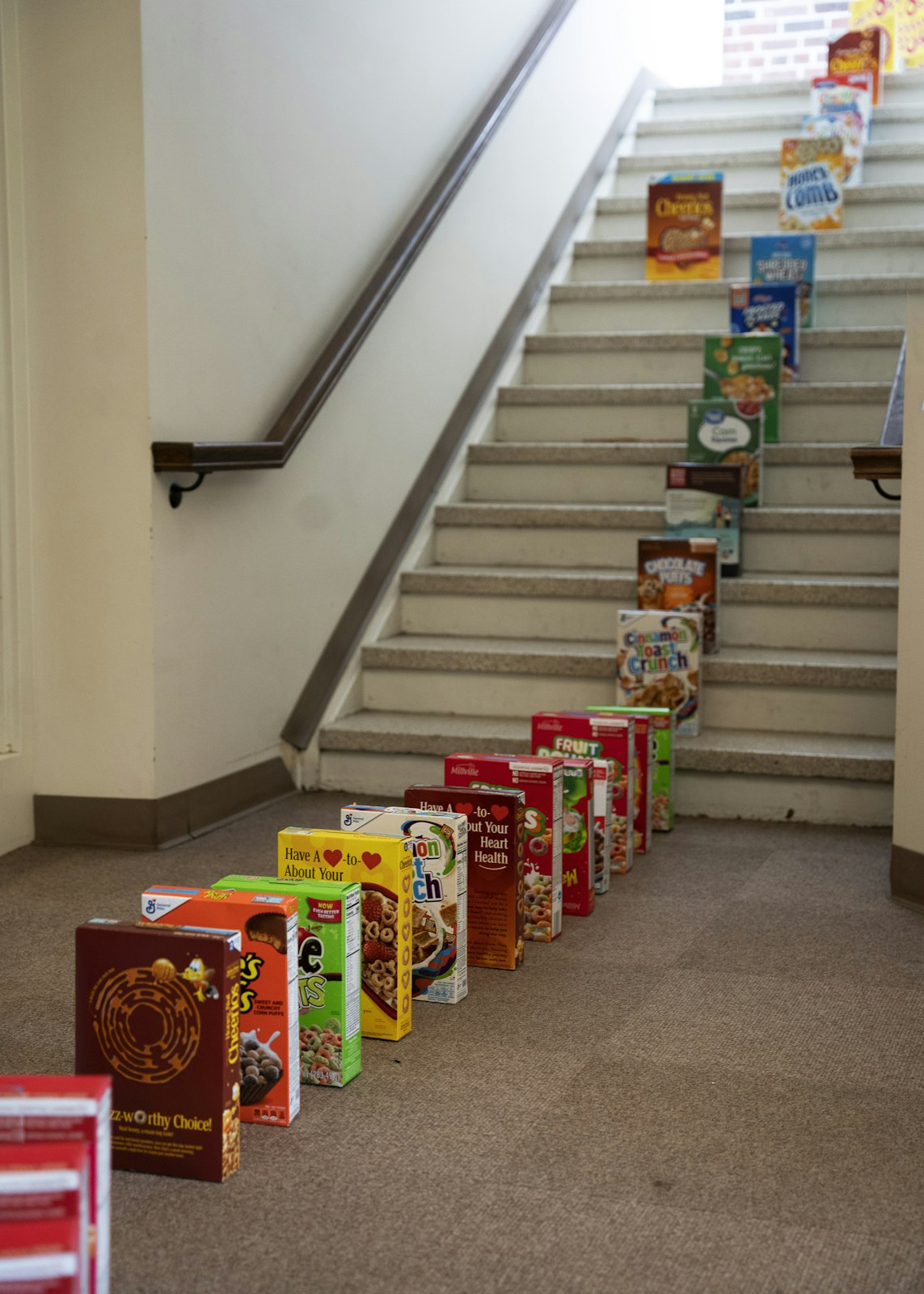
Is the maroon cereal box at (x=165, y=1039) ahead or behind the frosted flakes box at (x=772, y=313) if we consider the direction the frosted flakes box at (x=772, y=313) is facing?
ahead

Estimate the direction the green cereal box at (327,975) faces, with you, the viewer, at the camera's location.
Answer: facing the viewer

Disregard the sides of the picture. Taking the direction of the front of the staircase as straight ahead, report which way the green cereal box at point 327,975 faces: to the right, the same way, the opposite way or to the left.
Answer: the same way

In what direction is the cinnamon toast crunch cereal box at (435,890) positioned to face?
toward the camera

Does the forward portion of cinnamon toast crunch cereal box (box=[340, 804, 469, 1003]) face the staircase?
no

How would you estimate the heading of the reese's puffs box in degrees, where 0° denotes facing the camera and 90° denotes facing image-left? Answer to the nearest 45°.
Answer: approximately 0°

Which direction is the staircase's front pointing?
toward the camera
